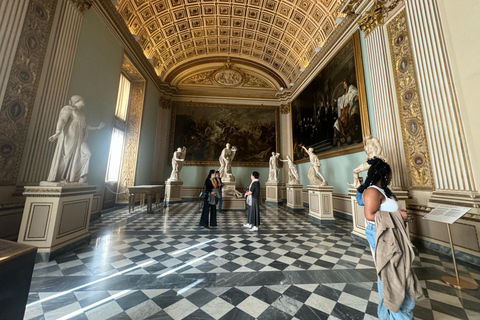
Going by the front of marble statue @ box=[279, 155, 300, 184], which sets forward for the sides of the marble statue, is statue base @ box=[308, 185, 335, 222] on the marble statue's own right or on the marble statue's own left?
on the marble statue's own left

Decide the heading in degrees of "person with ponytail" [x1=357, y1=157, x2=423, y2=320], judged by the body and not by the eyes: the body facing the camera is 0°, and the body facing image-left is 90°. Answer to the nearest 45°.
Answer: approximately 270°

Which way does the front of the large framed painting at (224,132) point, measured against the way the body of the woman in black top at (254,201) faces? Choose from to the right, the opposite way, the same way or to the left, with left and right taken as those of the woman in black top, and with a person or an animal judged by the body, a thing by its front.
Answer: to the left

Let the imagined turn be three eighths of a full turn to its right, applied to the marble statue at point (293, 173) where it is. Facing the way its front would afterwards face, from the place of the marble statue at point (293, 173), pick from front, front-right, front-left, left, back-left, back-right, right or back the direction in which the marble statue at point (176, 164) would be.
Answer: back-left

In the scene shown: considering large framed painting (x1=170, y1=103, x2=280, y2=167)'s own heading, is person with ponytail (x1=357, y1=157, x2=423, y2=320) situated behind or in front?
in front

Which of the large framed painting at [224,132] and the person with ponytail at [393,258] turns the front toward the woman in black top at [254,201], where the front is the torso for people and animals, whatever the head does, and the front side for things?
the large framed painting

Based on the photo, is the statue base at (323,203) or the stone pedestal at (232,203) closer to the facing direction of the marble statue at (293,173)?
the stone pedestal

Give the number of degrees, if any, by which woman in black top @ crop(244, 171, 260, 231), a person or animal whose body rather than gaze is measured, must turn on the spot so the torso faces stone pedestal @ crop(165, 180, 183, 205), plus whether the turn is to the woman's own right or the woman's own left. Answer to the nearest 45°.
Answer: approximately 45° to the woman's own right

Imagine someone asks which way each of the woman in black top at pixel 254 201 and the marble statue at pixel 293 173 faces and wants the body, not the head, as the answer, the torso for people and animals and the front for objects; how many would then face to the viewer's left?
2

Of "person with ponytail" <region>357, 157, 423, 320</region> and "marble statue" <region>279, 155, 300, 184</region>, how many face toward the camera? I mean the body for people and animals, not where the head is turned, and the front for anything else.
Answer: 0

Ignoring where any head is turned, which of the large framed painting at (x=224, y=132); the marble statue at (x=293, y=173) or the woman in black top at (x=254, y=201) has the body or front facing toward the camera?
the large framed painting
